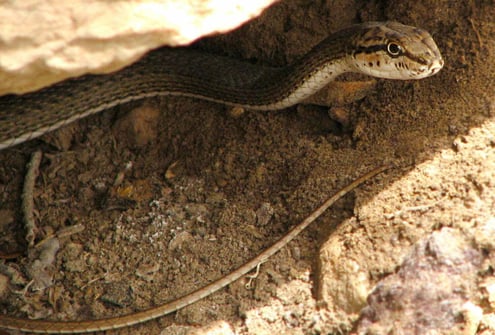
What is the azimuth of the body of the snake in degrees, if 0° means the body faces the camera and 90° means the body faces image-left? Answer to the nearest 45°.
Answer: approximately 270°

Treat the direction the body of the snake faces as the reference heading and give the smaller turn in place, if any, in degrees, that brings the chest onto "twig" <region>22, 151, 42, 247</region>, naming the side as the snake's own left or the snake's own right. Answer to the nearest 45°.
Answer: approximately 180°

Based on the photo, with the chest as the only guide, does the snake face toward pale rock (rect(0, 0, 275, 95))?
no
